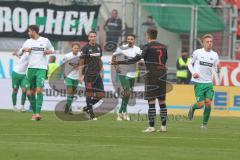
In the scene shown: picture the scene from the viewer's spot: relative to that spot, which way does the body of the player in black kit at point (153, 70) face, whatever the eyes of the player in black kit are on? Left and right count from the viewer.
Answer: facing away from the viewer and to the left of the viewer

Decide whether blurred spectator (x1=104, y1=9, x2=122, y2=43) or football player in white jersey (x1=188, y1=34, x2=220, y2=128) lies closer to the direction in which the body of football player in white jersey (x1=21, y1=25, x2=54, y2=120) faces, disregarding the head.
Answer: the football player in white jersey

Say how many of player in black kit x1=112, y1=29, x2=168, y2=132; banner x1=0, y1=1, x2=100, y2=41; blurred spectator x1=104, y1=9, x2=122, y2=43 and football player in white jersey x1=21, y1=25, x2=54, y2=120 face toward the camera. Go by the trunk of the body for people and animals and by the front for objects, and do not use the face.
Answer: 3

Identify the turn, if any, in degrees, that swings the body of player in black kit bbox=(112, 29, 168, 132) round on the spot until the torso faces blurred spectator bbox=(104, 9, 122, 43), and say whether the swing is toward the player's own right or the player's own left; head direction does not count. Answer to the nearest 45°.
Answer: approximately 45° to the player's own right

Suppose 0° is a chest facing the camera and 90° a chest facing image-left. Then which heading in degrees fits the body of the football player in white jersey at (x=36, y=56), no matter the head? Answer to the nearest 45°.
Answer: approximately 0°

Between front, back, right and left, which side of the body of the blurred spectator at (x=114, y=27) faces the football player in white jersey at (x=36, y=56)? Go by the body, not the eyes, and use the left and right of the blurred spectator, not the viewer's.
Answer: front

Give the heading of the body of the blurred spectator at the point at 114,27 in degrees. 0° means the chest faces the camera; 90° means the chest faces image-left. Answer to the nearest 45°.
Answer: approximately 0°

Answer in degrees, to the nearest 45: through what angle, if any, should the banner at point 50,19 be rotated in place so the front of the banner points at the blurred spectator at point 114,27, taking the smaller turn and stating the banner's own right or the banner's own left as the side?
approximately 90° to the banner's own left
